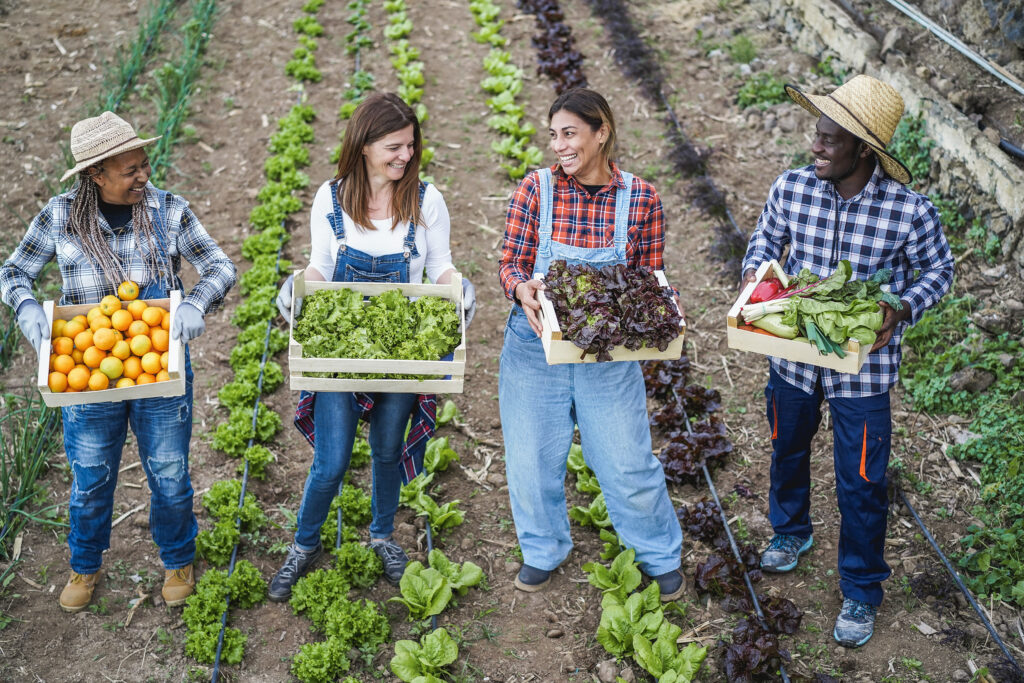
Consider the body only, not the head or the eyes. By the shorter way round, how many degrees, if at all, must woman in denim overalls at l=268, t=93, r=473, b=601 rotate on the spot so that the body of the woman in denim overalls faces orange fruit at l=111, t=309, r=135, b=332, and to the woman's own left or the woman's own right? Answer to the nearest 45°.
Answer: approximately 90° to the woman's own right

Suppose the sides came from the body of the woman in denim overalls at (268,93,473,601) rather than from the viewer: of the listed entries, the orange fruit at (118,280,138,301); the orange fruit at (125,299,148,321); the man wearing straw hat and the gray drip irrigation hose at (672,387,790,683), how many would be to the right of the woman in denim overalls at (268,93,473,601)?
2

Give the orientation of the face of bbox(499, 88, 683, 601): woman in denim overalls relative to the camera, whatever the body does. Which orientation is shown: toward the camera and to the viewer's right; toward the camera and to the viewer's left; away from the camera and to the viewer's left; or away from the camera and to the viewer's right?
toward the camera and to the viewer's left

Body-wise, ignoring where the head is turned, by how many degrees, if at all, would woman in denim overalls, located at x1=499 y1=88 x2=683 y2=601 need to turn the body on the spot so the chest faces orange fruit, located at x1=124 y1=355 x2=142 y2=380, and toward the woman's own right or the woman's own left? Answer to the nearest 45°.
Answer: approximately 90° to the woman's own right

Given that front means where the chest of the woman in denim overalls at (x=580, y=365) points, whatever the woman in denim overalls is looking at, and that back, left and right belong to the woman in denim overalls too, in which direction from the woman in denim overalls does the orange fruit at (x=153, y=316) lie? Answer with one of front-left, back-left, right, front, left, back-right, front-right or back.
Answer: right

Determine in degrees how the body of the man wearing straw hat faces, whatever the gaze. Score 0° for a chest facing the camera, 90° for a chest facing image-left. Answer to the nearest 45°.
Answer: approximately 45°

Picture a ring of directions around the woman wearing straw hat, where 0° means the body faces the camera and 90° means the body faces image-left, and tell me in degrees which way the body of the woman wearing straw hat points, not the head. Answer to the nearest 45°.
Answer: approximately 0°

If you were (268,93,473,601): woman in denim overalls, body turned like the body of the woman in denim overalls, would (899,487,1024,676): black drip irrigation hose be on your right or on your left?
on your left

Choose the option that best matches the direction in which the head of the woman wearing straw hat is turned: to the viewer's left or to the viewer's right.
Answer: to the viewer's right
